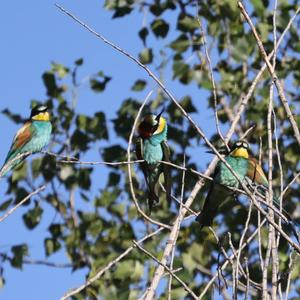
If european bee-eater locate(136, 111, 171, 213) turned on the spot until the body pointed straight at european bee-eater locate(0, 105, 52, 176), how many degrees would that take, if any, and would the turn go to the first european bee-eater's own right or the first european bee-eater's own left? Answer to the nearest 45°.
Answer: approximately 135° to the first european bee-eater's own right

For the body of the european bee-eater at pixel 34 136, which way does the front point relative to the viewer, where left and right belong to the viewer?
facing the viewer and to the right of the viewer

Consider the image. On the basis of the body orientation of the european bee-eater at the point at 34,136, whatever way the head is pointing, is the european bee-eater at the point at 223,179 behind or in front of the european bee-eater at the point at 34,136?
in front

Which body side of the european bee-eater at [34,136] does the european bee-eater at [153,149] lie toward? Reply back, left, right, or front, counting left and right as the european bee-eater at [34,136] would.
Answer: front

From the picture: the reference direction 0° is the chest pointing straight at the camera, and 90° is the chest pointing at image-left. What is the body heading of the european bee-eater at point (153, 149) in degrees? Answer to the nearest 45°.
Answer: approximately 0°

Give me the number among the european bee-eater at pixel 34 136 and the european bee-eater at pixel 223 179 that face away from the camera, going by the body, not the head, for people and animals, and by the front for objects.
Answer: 0

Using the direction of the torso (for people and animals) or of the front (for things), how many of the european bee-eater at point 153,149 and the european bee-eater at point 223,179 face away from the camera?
0
